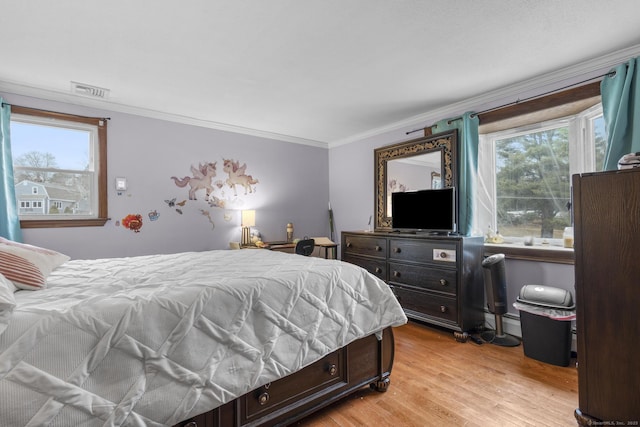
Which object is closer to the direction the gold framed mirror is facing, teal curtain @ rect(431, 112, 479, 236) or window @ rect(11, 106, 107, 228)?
the window

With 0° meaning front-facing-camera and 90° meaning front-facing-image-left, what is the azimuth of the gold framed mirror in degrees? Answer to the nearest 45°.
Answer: approximately 45°

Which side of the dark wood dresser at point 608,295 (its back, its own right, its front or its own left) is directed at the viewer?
left

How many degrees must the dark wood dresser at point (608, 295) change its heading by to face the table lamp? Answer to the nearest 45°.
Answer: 0° — it already faces it

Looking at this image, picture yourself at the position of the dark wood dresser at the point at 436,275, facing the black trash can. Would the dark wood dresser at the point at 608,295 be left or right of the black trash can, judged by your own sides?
right

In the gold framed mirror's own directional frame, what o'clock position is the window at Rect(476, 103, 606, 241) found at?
The window is roughly at 8 o'clock from the gold framed mirror.

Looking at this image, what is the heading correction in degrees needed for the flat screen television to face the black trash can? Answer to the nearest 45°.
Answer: approximately 90° to its left

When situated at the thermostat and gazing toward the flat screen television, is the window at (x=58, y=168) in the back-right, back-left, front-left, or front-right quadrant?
back-right

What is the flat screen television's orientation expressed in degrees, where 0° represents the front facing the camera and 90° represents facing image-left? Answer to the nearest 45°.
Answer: approximately 45°

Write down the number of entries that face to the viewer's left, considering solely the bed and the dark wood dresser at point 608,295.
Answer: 1

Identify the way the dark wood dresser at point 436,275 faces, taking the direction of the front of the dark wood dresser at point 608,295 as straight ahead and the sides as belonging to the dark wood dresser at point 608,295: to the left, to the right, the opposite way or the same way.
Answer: to the left

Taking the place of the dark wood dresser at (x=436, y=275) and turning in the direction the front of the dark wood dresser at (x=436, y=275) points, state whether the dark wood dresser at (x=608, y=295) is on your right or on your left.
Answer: on your left
